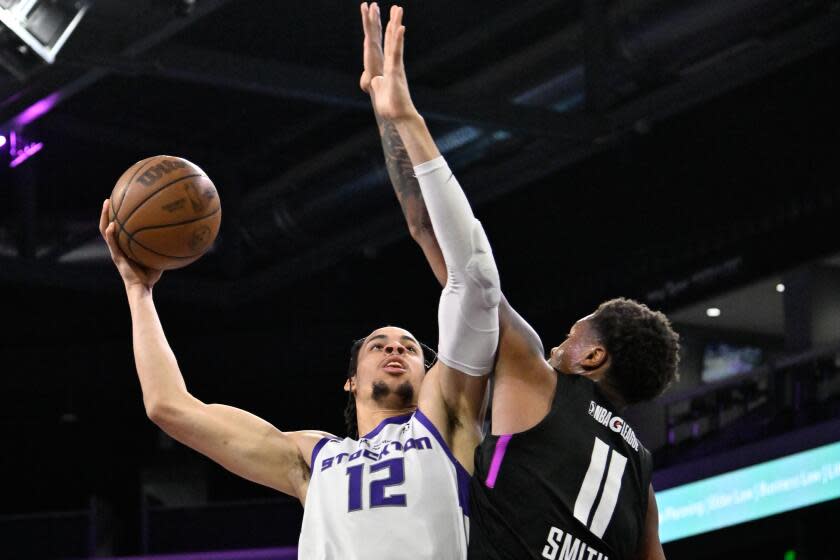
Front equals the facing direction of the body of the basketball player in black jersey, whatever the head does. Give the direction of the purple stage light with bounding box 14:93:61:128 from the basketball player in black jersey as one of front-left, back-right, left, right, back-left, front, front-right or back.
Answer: front

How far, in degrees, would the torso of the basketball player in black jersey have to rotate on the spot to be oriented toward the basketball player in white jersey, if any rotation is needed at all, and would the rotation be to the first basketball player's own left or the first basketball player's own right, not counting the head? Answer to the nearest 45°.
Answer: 0° — they already face them

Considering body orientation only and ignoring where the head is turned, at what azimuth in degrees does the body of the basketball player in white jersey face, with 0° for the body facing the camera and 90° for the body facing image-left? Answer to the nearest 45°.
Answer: approximately 0°

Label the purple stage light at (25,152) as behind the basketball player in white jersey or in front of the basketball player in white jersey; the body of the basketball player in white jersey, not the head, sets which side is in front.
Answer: behind

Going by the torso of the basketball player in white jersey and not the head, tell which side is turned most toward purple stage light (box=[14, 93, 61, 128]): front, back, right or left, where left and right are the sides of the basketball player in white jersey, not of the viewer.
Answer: back

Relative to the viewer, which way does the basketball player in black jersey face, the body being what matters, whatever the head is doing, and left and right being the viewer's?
facing away from the viewer and to the left of the viewer

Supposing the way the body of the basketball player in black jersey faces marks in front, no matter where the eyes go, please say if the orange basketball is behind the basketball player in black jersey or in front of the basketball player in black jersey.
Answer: in front
